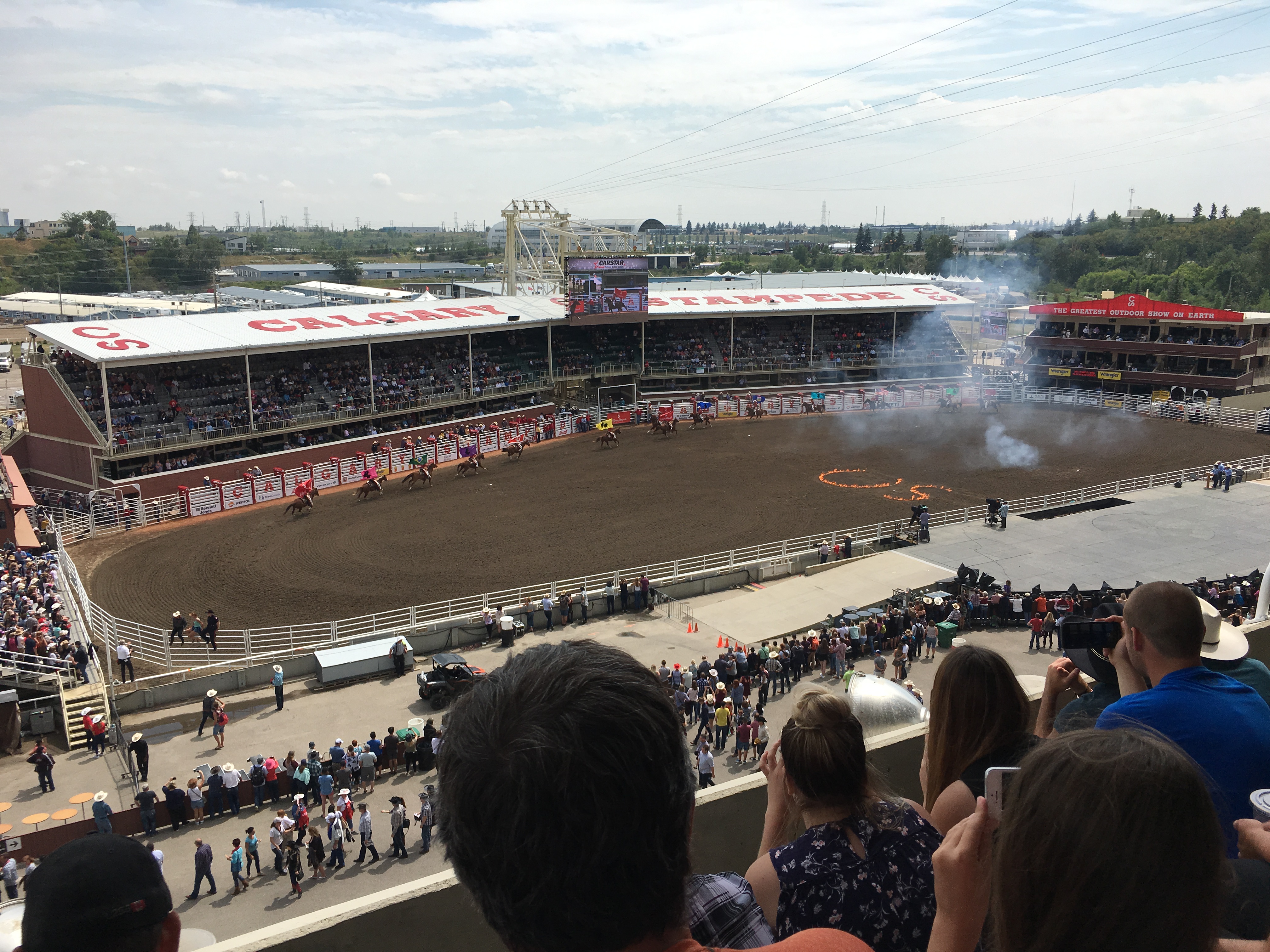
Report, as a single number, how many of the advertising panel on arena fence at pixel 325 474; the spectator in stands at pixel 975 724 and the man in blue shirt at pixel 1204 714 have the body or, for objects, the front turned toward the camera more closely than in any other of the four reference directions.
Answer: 1

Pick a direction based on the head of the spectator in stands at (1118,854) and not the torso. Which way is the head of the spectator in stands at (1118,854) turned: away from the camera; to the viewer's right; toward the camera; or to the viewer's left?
away from the camera

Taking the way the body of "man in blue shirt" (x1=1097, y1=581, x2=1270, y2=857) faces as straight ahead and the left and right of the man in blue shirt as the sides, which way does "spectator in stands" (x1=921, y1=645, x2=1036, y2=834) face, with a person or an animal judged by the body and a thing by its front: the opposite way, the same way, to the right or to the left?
the same way

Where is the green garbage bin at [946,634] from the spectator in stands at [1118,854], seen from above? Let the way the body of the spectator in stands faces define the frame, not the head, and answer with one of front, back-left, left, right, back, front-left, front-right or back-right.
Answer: front

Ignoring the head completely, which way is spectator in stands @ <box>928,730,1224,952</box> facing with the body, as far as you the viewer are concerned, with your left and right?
facing away from the viewer

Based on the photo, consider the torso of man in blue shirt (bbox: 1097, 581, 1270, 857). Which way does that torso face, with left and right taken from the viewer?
facing away from the viewer and to the left of the viewer

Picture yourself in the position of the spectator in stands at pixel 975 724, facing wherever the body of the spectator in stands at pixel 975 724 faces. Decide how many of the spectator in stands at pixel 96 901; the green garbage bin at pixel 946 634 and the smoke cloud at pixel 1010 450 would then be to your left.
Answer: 1

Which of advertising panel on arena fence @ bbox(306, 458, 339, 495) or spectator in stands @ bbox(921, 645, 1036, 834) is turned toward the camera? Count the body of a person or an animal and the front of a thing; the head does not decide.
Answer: the advertising panel on arena fence

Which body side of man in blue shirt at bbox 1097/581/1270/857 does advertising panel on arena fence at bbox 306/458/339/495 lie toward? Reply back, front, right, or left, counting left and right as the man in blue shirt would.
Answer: front

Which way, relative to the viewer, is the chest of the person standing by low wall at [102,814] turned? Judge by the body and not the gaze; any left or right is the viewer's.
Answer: facing away from the viewer

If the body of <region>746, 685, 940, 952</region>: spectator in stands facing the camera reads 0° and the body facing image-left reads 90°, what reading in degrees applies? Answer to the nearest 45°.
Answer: approximately 180°

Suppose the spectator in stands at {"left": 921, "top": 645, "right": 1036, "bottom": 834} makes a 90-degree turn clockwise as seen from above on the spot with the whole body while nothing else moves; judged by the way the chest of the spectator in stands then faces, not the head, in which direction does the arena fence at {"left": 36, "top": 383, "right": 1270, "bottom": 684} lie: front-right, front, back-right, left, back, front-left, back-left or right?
left
